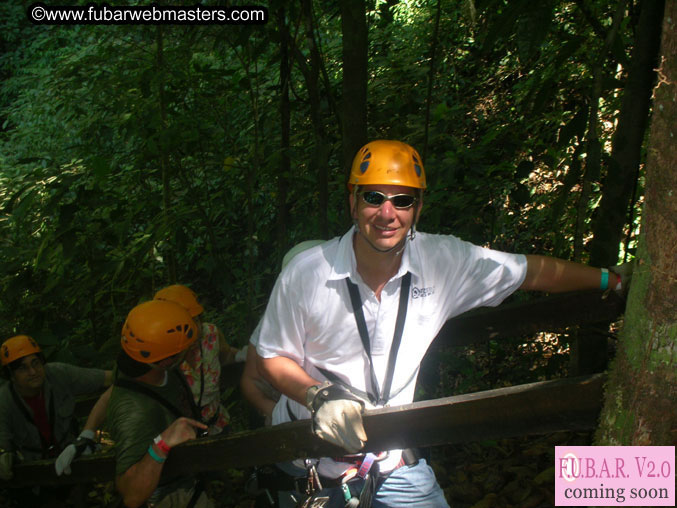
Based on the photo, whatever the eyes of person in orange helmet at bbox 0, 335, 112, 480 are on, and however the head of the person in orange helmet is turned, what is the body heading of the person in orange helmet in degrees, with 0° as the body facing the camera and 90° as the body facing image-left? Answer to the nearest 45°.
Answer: approximately 315°

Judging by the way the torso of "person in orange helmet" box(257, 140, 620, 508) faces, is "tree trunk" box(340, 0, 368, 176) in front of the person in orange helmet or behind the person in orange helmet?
behind

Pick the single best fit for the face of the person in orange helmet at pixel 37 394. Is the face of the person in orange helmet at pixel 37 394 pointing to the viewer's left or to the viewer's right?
to the viewer's right

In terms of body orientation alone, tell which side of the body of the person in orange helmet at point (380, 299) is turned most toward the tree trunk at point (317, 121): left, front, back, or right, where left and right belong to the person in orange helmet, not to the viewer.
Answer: back

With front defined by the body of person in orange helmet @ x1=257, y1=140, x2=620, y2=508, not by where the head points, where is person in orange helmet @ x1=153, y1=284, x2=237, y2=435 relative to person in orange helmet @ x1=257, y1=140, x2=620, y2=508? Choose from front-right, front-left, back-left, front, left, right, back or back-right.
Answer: back-right

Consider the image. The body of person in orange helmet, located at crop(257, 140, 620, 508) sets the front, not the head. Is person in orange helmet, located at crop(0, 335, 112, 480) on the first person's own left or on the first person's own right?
on the first person's own right

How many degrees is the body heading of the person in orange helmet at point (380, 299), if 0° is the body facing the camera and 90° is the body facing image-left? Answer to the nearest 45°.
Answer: approximately 0°
